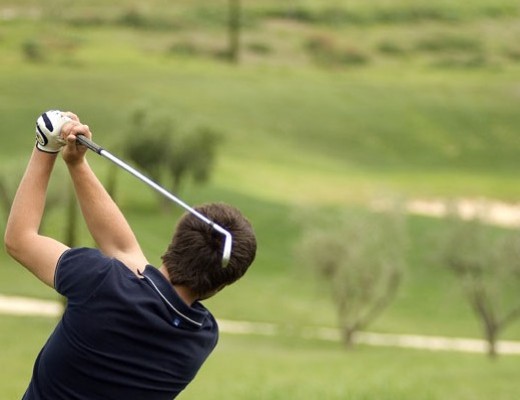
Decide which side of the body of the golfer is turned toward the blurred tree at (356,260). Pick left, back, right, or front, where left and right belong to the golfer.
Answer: front

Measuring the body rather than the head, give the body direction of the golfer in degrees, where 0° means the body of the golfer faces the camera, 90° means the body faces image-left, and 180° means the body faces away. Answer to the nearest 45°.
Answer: approximately 180°

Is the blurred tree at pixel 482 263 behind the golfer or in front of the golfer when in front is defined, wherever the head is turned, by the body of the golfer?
in front
